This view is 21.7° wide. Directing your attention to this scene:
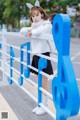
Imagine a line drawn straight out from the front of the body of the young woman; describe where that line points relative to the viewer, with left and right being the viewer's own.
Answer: facing the viewer and to the left of the viewer
